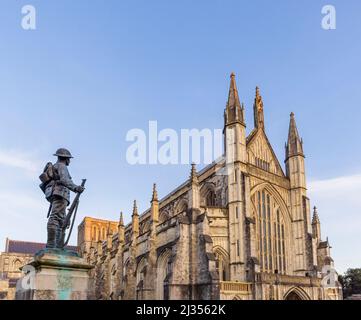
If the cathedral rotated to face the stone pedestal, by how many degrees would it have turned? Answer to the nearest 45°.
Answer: approximately 45° to its right

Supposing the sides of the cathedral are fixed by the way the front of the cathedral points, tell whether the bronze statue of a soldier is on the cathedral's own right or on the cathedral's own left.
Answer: on the cathedral's own right

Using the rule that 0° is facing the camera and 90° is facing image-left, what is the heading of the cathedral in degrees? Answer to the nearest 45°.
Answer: approximately 315°
